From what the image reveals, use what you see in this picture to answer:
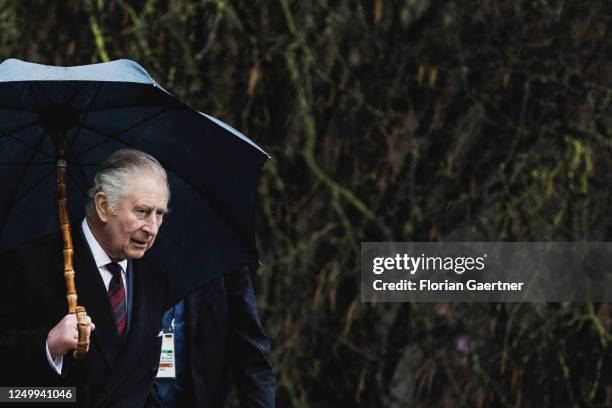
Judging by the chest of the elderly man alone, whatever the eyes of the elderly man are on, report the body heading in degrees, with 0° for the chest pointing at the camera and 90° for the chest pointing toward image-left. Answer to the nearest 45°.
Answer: approximately 315°

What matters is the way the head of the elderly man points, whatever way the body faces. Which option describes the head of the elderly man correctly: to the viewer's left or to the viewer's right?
to the viewer's right
